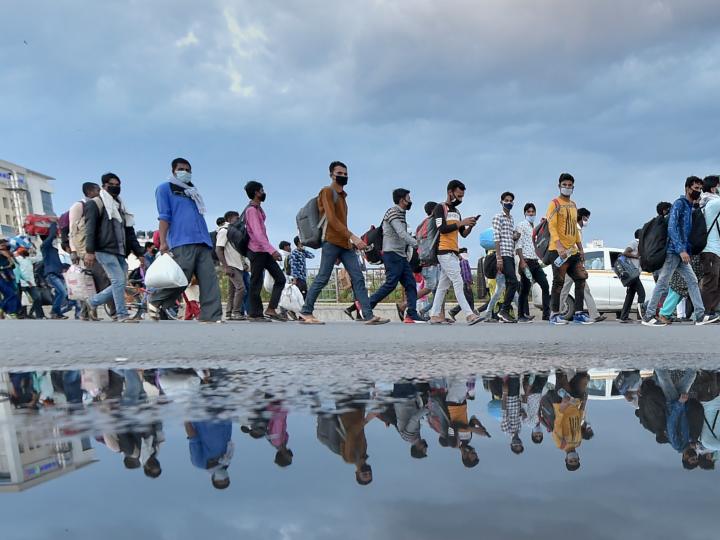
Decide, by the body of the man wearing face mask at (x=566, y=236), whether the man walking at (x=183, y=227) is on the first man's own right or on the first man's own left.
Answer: on the first man's own right
